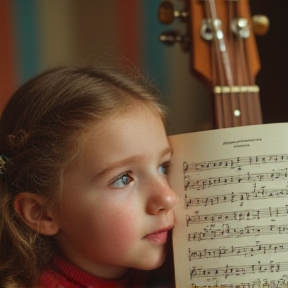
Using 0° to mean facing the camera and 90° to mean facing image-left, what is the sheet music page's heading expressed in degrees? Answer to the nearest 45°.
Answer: approximately 0°

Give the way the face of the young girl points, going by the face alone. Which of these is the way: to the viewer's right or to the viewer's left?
to the viewer's right
